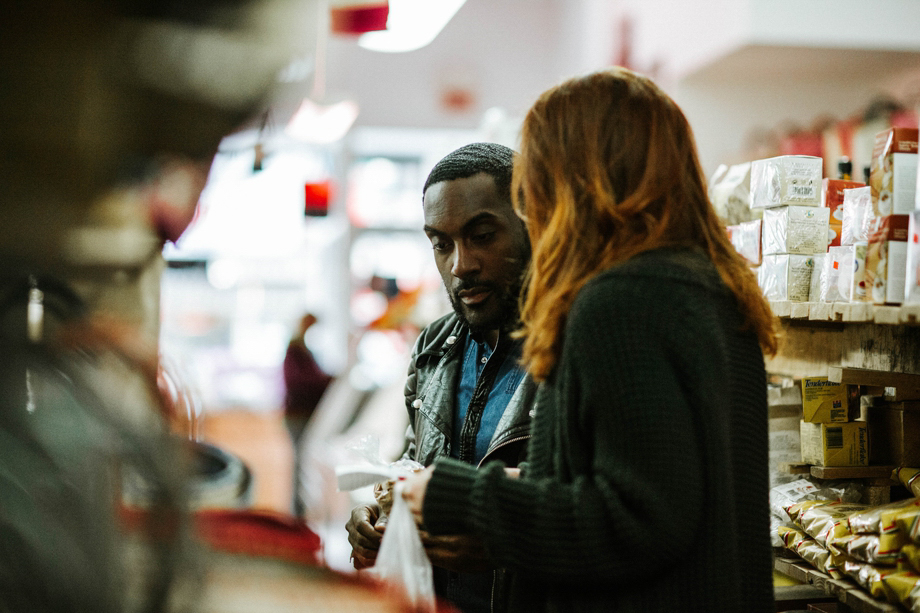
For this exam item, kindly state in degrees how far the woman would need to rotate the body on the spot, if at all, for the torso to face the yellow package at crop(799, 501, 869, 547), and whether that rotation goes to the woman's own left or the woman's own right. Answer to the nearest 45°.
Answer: approximately 90° to the woman's own right

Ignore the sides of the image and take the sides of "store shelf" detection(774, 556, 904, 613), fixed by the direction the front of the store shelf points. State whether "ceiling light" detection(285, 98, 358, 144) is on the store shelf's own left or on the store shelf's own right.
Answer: on the store shelf's own right

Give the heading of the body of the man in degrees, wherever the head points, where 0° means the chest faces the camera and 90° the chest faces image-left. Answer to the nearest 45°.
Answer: approximately 45°

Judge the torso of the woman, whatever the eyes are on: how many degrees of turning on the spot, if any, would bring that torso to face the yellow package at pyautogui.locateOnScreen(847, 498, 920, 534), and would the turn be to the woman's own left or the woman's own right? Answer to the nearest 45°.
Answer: approximately 90° to the woman's own right

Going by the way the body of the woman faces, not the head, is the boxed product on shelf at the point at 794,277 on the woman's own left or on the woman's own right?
on the woman's own right

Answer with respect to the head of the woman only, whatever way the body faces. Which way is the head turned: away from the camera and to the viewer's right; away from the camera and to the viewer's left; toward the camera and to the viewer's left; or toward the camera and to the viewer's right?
away from the camera and to the viewer's left

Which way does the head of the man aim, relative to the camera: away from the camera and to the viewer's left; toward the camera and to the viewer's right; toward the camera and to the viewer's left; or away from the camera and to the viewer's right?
toward the camera and to the viewer's left

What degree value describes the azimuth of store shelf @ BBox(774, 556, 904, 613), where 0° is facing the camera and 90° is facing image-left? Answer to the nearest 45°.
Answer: approximately 45°

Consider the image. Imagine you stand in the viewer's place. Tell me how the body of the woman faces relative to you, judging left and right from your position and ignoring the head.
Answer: facing away from the viewer and to the left of the viewer

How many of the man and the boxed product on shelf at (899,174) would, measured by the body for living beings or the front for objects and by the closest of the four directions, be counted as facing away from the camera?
0

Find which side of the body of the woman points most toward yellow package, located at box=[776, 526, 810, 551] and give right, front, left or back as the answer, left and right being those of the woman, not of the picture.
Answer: right
